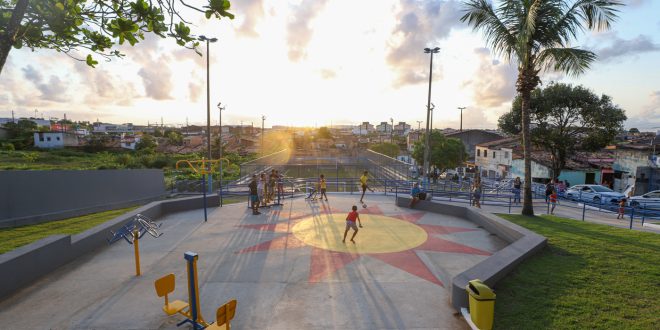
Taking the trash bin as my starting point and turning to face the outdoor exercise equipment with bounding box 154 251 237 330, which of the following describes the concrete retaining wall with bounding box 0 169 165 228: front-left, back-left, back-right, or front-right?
front-right

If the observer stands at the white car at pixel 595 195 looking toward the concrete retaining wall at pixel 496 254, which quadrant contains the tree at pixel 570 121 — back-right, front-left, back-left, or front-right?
back-right

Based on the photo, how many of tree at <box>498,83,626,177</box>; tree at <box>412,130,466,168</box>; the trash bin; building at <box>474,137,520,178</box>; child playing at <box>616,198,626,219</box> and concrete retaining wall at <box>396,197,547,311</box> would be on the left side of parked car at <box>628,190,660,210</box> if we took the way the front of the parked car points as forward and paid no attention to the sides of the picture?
3

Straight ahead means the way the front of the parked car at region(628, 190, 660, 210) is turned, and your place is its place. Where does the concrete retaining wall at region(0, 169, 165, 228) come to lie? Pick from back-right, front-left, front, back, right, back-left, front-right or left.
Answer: front-left

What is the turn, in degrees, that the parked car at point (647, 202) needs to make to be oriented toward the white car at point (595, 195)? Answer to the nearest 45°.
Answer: approximately 45° to its right

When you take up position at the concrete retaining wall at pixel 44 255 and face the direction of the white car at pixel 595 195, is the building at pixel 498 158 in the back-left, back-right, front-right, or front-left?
front-left

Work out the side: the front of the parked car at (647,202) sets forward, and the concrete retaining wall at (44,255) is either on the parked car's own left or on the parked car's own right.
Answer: on the parked car's own left

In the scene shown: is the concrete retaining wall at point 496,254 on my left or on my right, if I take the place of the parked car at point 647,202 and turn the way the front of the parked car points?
on my left

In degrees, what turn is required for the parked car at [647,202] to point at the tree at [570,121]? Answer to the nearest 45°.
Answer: approximately 45° to its right

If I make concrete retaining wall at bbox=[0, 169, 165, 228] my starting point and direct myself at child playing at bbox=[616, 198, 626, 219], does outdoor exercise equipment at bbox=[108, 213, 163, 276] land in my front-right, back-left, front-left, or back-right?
front-right

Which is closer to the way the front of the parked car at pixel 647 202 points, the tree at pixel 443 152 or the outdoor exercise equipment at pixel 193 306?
the tree

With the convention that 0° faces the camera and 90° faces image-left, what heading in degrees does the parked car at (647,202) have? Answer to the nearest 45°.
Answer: approximately 90°

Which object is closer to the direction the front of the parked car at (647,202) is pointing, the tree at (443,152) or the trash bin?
the tree
